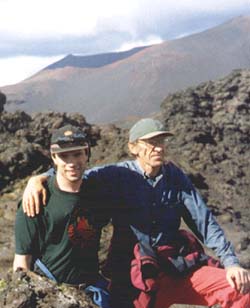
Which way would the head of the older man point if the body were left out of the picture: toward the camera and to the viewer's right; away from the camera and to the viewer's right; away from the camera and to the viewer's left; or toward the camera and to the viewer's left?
toward the camera and to the viewer's right

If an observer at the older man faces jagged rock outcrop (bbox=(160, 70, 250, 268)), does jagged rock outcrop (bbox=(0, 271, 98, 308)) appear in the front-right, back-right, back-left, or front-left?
back-left

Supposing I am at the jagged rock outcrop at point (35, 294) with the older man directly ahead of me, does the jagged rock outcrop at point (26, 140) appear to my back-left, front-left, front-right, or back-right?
front-left

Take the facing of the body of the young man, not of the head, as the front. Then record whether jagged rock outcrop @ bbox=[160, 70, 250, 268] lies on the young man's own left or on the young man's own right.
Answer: on the young man's own left

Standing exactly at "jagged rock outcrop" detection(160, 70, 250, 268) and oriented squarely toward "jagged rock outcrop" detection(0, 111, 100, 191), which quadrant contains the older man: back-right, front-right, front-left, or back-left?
front-left

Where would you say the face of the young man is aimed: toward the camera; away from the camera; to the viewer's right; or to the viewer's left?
toward the camera

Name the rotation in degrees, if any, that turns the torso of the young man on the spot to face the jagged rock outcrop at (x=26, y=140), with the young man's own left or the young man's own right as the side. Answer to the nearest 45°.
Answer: approximately 135° to the young man's own left

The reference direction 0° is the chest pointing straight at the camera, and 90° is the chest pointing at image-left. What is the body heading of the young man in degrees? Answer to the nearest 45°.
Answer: approximately 315°
